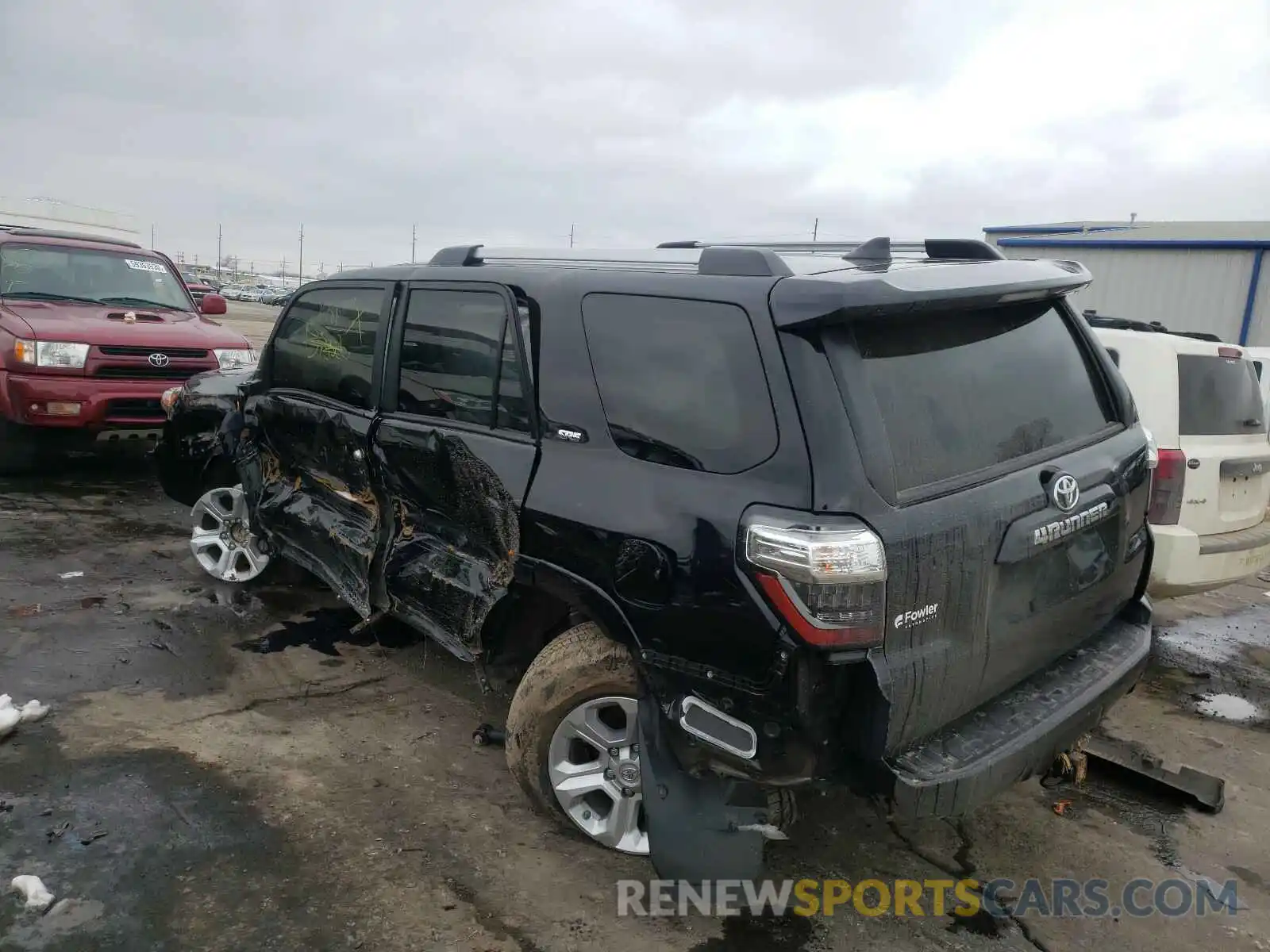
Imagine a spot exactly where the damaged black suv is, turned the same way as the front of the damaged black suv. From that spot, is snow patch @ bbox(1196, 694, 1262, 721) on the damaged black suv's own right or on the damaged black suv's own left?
on the damaged black suv's own right

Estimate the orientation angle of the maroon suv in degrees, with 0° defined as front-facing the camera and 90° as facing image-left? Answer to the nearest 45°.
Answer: approximately 315°

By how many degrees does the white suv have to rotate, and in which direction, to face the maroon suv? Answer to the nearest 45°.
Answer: approximately 45° to its left

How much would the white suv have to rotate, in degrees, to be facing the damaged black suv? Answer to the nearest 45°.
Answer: approximately 135° to its left

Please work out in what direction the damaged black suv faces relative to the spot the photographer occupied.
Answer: facing away from the viewer and to the left of the viewer

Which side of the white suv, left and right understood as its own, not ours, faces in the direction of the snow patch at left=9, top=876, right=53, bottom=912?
left

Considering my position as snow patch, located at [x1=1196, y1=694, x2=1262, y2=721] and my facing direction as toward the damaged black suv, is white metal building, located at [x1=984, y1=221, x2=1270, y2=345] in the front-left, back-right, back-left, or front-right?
back-right

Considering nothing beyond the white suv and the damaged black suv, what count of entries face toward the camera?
0

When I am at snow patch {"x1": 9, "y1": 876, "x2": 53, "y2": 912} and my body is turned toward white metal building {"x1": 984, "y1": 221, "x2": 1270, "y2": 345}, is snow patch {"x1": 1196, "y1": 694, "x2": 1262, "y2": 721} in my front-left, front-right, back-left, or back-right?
front-right
